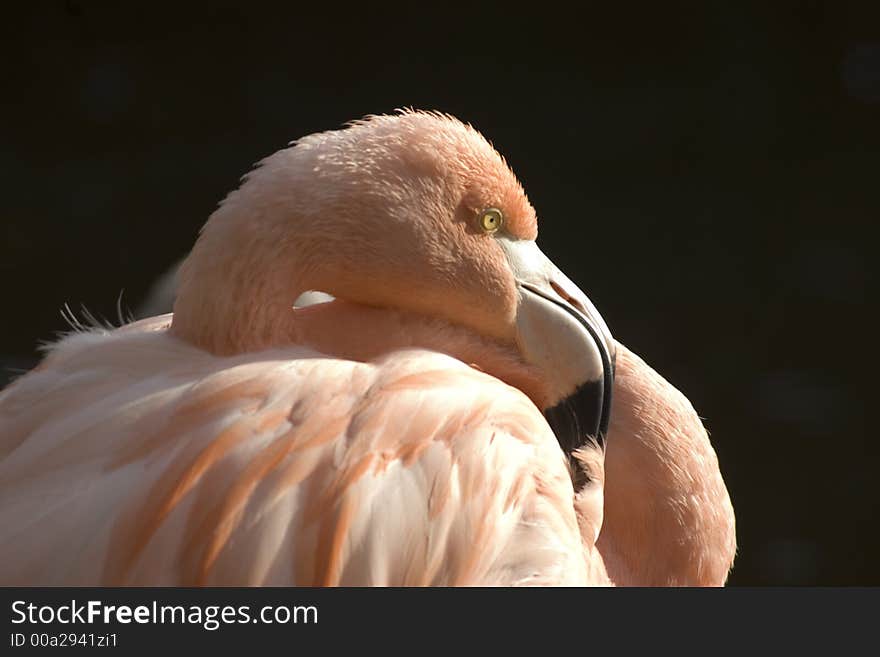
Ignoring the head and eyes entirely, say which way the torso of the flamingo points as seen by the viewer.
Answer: to the viewer's right
